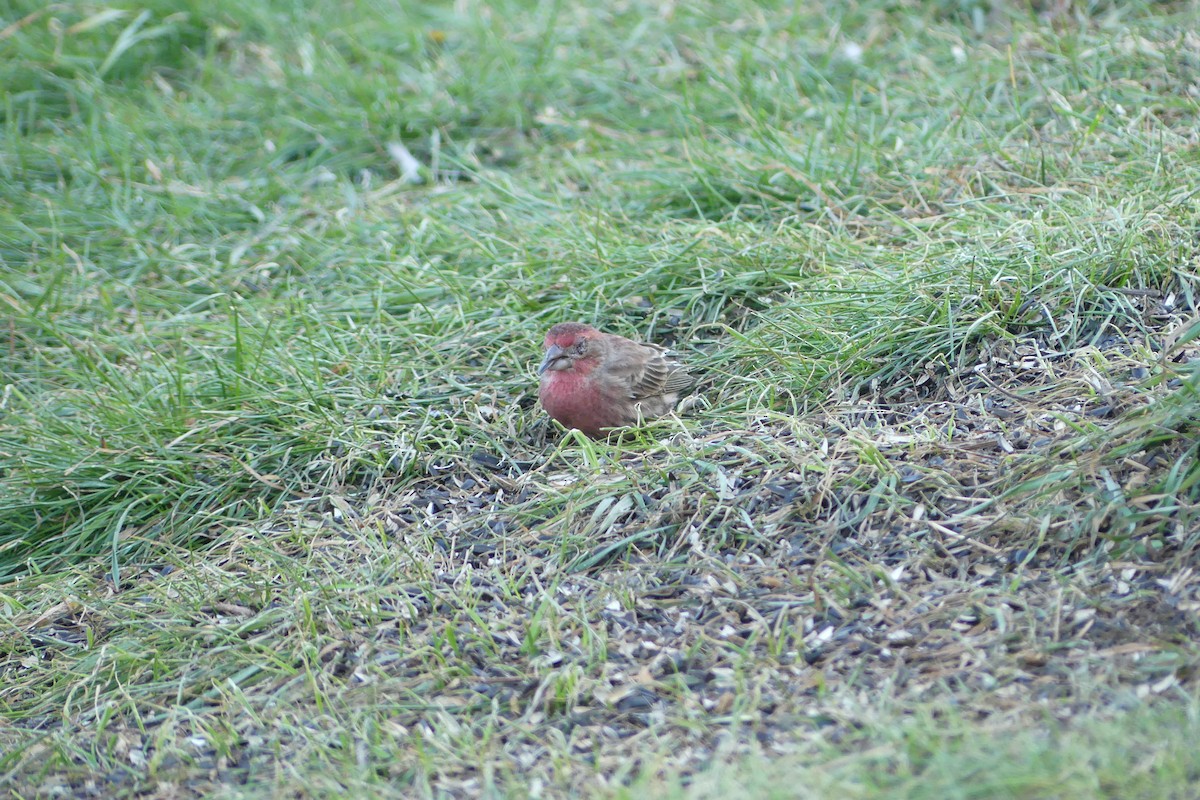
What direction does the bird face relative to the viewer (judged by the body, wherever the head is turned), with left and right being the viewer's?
facing the viewer and to the left of the viewer
